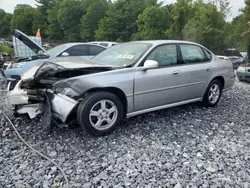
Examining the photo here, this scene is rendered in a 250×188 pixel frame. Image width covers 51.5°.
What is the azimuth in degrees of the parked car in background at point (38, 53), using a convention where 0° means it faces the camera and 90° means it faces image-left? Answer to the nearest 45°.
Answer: approximately 45°

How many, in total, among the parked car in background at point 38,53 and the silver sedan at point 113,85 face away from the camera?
0

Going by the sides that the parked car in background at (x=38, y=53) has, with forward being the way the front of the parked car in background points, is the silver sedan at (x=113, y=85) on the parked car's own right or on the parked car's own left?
on the parked car's own left

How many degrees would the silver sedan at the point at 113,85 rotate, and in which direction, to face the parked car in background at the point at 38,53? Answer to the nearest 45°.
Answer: approximately 90° to its right

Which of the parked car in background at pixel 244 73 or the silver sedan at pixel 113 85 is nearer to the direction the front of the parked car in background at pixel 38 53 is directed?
the silver sedan

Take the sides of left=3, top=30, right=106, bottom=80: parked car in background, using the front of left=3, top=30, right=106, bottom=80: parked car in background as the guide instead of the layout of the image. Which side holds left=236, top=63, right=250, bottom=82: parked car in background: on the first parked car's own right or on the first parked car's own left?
on the first parked car's own left

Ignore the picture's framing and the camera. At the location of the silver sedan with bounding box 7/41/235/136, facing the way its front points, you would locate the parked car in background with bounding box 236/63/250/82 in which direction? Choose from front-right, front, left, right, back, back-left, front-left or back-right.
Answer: back

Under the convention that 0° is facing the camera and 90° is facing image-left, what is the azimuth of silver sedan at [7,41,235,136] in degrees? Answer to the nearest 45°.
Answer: approximately 45°
